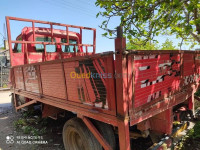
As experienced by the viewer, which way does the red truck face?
facing away from the viewer and to the left of the viewer
